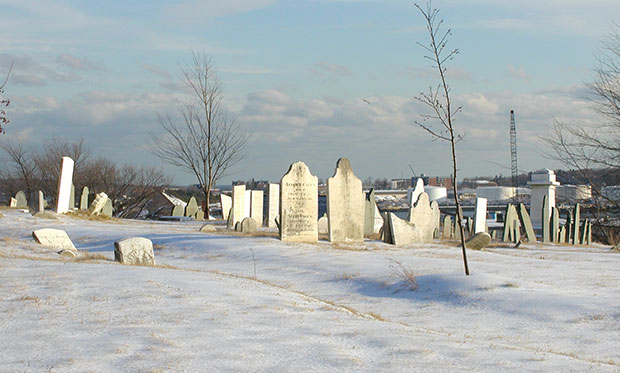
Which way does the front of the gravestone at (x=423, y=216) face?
toward the camera

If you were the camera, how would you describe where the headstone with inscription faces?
facing the viewer

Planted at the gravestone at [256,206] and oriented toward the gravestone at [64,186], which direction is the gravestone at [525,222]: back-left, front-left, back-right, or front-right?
back-left

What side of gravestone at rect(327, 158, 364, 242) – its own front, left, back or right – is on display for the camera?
front

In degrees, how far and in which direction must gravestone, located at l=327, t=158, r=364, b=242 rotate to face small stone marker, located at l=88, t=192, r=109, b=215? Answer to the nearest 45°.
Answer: approximately 135° to its right

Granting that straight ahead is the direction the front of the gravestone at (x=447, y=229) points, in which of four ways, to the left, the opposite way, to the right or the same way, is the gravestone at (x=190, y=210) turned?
the same way

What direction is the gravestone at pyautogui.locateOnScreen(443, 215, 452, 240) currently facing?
toward the camera

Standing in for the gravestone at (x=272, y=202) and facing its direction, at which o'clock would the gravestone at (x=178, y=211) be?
the gravestone at (x=178, y=211) is roughly at 5 o'clock from the gravestone at (x=272, y=202).

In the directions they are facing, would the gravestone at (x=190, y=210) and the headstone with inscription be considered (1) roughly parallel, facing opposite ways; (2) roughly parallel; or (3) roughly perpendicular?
roughly parallel

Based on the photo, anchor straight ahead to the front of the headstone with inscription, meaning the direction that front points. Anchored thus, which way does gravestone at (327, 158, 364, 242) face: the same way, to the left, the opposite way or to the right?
the same way

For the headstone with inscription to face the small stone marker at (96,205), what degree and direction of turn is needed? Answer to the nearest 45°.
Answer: approximately 135° to its right

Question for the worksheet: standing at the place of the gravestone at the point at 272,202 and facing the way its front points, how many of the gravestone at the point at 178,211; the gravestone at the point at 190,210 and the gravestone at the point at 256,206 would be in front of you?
0

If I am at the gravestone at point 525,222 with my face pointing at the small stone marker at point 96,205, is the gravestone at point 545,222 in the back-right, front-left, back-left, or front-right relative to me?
back-right

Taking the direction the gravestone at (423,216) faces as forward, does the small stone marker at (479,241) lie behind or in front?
in front

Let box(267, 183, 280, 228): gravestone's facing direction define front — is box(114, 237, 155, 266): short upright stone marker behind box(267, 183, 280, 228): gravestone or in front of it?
in front
